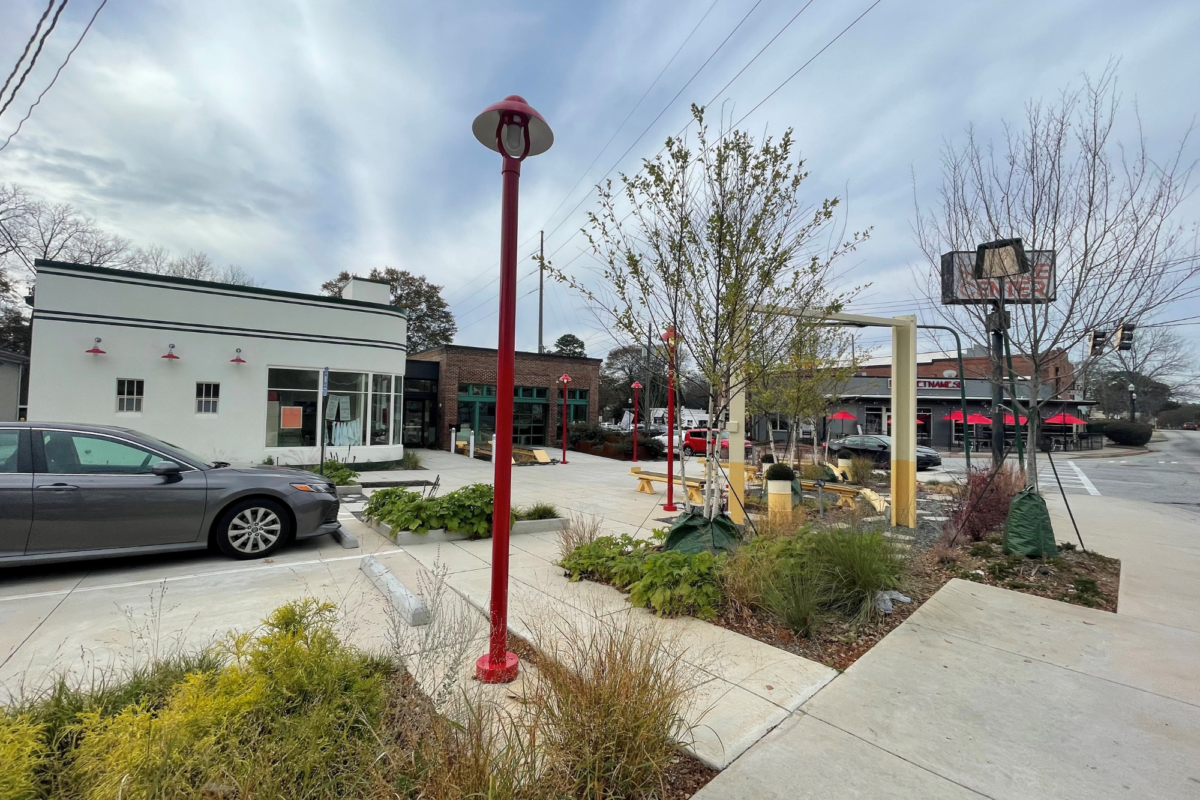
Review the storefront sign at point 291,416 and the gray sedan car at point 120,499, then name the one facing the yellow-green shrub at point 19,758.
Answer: the storefront sign

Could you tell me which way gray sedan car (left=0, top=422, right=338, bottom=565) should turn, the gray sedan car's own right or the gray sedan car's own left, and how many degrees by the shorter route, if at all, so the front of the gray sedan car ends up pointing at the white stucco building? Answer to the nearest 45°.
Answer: approximately 90° to the gray sedan car's own left

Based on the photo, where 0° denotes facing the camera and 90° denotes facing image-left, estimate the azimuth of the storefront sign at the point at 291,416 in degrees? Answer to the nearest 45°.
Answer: approximately 0°

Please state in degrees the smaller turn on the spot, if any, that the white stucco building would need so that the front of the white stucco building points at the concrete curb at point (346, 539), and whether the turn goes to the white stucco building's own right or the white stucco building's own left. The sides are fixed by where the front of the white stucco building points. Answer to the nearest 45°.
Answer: approximately 45° to the white stucco building's own right

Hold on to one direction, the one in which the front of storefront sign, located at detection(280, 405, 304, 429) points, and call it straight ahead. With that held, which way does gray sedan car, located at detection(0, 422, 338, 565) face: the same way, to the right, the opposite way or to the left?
to the left

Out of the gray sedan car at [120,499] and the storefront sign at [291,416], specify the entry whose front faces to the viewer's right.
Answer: the gray sedan car

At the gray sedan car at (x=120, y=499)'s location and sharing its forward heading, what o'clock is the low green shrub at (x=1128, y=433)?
The low green shrub is roughly at 12 o'clock from the gray sedan car.

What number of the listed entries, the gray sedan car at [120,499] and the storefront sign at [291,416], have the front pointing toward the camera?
1

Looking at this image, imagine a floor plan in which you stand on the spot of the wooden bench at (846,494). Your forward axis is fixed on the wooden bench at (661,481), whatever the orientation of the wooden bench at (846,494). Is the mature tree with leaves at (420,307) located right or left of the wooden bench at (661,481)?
right

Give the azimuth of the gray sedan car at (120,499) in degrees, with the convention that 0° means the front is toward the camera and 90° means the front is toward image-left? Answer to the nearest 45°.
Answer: approximately 270°

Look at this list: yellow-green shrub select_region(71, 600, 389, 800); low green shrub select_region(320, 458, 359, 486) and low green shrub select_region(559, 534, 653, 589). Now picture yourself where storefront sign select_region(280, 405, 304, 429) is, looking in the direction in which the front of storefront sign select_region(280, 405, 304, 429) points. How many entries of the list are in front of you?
3

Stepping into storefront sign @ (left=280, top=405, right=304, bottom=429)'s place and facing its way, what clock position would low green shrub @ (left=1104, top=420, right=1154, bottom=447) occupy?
The low green shrub is roughly at 9 o'clock from the storefront sign.

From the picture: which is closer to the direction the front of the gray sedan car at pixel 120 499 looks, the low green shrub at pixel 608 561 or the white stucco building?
the low green shrub

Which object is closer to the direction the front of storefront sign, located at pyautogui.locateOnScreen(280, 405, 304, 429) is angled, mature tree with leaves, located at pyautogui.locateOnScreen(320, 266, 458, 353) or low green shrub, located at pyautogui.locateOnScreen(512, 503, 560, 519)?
the low green shrub
